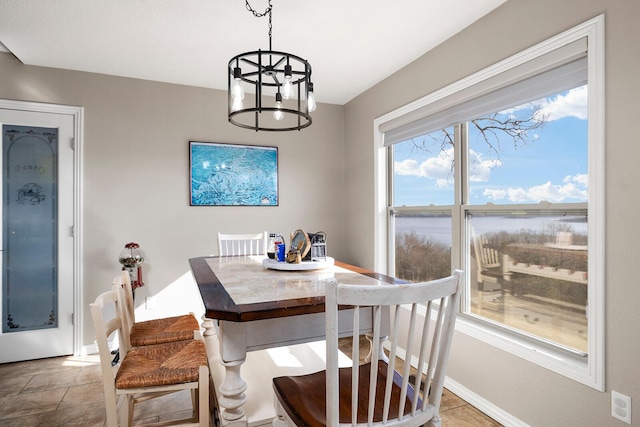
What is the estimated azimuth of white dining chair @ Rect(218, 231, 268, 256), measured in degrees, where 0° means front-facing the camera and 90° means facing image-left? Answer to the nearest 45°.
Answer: approximately 0°

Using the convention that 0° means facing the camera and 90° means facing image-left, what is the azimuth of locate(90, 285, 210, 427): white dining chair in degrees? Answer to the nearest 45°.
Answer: approximately 270°

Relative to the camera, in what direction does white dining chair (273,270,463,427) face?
facing away from the viewer and to the left of the viewer

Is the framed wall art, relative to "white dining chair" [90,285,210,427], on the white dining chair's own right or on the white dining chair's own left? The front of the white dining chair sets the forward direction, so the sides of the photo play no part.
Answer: on the white dining chair's own left

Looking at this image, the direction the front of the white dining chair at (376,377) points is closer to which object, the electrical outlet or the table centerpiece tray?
the table centerpiece tray

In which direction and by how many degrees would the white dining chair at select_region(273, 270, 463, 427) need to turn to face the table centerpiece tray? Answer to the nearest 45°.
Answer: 0° — it already faces it

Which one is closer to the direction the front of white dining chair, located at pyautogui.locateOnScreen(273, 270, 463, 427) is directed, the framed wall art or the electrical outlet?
the framed wall art
